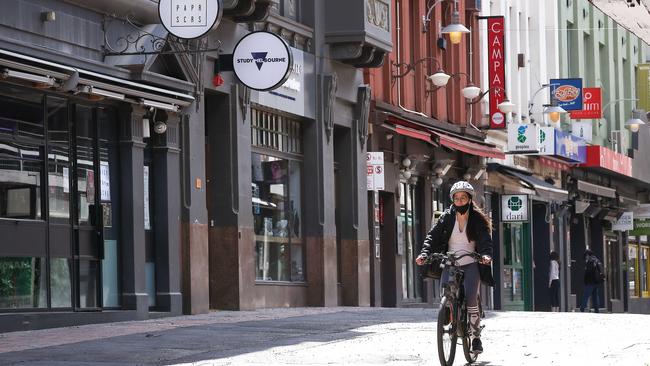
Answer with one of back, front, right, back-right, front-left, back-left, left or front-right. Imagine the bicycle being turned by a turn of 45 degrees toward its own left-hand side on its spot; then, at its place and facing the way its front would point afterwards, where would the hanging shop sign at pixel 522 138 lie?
back-left

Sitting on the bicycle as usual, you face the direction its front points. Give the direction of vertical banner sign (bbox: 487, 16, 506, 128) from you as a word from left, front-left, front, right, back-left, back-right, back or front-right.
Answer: back

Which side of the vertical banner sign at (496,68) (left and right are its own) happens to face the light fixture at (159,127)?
front

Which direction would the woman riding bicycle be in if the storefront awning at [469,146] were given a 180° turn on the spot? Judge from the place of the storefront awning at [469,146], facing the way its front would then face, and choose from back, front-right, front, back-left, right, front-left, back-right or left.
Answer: back-left

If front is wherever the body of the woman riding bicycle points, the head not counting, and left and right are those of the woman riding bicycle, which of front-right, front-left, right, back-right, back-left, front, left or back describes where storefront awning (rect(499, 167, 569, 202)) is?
back
